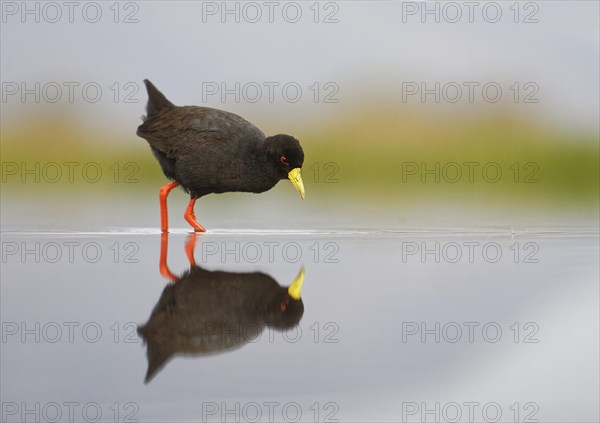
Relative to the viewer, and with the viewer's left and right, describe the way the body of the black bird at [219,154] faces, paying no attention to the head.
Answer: facing to the right of the viewer
